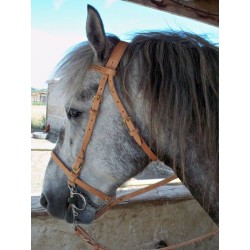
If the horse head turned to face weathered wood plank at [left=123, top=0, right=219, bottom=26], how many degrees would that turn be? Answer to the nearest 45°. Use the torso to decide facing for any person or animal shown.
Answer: approximately 90° to its right

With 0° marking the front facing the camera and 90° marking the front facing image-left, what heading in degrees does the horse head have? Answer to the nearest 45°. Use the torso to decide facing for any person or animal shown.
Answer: approximately 90°
